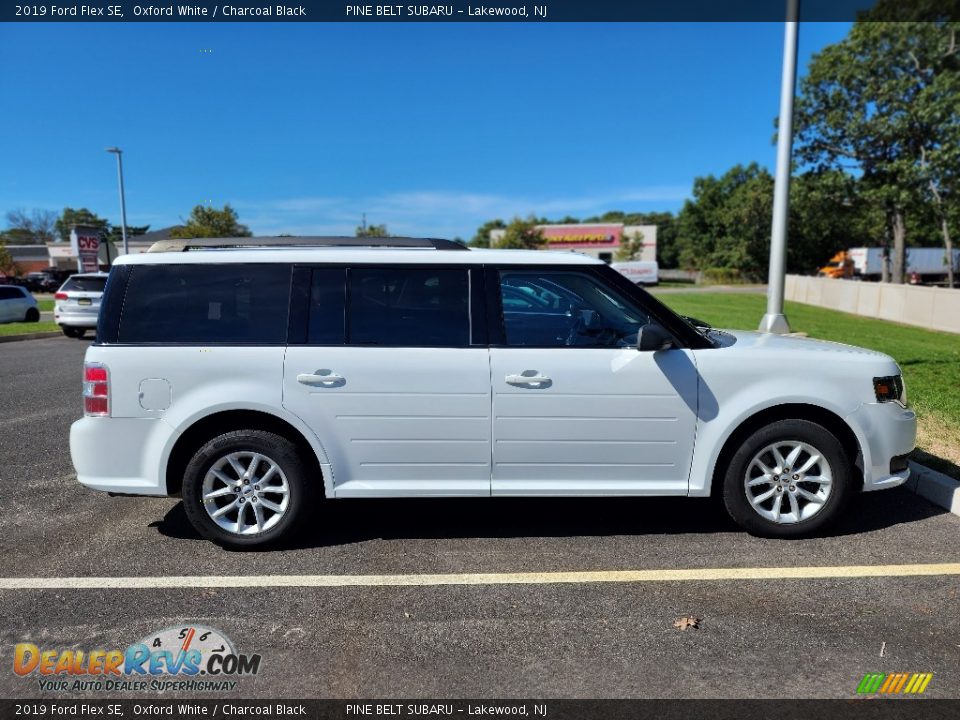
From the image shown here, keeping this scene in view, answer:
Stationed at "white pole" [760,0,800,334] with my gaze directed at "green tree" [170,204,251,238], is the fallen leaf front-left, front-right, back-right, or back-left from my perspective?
back-left

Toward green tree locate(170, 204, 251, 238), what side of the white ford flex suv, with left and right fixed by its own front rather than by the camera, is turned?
left

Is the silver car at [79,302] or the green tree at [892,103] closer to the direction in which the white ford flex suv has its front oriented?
the green tree

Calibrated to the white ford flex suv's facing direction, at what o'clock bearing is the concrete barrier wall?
The concrete barrier wall is roughly at 10 o'clock from the white ford flex suv.

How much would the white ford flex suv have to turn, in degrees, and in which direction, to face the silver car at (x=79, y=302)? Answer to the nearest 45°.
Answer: approximately 135° to its left

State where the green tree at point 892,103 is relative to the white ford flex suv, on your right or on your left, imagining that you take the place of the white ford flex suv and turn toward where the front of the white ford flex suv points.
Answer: on your left

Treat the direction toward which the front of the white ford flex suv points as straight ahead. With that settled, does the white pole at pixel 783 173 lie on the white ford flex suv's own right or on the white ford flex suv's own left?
on the white ford flex suv's own left

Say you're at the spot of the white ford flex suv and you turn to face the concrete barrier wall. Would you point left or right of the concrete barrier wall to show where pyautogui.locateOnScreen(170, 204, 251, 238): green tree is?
left

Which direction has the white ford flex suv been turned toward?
to the viewer's right
